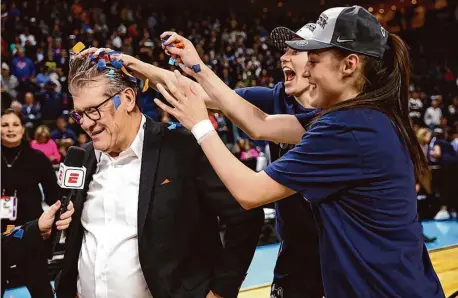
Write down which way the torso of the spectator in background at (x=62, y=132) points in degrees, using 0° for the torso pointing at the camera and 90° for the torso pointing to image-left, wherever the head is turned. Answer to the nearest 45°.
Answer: approximately 0°

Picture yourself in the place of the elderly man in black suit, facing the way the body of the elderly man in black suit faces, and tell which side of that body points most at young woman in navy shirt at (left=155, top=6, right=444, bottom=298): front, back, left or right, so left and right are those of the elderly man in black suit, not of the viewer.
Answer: left

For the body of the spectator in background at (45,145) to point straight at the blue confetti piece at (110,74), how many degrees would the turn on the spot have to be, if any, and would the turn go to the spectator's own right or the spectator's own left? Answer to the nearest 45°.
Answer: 0° — they already face it

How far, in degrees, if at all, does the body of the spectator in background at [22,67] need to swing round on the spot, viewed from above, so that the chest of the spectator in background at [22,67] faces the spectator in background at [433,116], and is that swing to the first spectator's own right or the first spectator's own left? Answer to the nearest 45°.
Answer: approximately 90° to the first spectator's own left

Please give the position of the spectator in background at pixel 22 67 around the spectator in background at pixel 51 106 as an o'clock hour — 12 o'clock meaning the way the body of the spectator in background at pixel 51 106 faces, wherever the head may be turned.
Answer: the spectator in background at pixel 22 67 is roughly at 5 o'clock from the spectator in background at pixel 51 106.

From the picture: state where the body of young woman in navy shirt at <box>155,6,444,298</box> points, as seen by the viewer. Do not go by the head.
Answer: to the viewer's left

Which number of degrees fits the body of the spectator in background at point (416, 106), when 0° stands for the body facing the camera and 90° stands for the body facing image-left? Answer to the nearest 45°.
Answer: approximately 0°

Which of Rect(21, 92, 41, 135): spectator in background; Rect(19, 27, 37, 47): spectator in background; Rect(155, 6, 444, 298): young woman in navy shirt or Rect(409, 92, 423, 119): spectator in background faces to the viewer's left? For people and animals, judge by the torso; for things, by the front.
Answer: the young woman in navy shirt

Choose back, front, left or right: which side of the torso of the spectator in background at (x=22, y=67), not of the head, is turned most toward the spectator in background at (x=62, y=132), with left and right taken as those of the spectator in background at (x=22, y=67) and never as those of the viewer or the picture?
front

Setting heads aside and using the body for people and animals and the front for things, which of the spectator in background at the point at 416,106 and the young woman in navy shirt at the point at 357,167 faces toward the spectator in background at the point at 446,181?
the spectator in background at the point at 416,106

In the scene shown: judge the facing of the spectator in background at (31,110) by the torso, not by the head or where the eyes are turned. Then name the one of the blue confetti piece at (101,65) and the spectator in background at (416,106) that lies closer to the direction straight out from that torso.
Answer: the blue confetti piece
